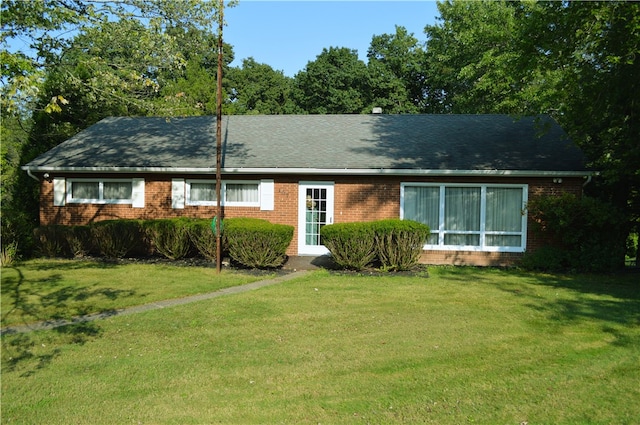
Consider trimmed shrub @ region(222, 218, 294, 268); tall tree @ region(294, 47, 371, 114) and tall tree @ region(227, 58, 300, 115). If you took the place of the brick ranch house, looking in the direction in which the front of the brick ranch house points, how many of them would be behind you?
2

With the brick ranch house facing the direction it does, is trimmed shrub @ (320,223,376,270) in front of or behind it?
in front

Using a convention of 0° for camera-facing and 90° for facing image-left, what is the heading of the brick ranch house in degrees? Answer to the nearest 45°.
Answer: approximately 0°

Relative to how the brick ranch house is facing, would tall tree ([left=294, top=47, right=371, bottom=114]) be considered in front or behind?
behind

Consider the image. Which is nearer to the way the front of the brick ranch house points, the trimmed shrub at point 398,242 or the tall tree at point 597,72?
the trimmed shrub

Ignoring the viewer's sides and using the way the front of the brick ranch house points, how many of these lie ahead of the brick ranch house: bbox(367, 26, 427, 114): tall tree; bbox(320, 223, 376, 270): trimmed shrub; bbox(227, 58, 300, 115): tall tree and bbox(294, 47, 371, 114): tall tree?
1

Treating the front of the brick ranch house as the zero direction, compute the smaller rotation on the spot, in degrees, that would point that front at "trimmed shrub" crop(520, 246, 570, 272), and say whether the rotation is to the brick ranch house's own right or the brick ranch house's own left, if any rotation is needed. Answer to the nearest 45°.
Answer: approximately 90° to the brick ranch house's own left

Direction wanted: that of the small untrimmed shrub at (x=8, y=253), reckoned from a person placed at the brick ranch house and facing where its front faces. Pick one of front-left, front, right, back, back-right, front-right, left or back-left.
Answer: right

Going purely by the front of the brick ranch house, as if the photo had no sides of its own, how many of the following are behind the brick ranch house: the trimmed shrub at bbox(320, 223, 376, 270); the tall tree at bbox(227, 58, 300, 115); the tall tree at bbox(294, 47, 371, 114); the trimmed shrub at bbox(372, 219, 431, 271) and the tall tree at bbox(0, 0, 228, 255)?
2

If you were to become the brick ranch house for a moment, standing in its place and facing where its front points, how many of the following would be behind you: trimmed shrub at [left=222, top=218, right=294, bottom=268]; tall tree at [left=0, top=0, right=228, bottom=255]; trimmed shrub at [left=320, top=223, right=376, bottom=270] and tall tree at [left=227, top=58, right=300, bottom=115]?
1

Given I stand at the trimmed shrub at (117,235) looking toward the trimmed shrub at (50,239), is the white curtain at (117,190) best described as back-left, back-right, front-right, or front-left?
front-right

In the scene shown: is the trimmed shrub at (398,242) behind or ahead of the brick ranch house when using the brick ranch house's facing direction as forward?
ahead
